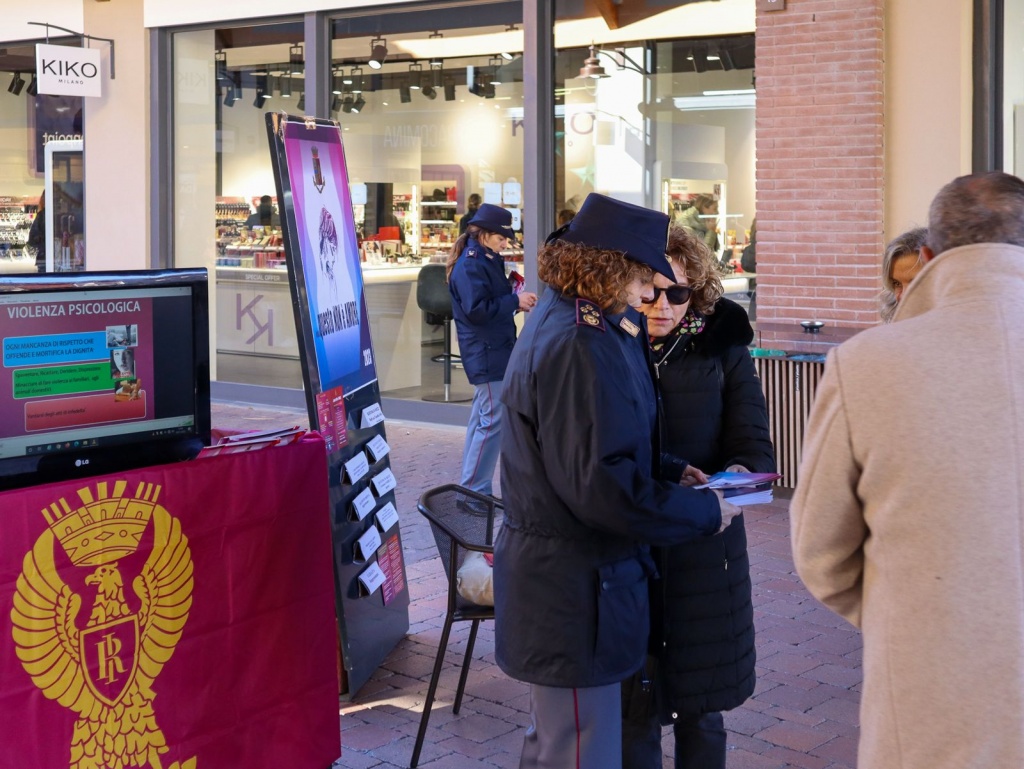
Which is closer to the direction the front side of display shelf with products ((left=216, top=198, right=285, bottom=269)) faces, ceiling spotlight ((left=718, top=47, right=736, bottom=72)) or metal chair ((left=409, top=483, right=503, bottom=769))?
the metal chair

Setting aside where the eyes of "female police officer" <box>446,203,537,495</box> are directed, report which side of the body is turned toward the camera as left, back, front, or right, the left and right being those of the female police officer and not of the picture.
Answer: right

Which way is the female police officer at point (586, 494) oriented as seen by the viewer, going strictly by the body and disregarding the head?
to the viewer's right

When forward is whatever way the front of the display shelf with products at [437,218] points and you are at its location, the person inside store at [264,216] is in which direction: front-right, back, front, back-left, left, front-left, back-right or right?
back-right

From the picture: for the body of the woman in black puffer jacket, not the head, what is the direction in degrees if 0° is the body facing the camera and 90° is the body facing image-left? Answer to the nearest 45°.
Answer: approximately 45°

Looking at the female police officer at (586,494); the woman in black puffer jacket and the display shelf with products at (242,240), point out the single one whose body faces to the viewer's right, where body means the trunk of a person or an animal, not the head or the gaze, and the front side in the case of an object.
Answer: the female police officer

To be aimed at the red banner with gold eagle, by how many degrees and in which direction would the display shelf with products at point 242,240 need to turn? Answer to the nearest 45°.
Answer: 0° — it already faces it

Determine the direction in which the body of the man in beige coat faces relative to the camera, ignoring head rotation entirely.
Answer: away from the camera

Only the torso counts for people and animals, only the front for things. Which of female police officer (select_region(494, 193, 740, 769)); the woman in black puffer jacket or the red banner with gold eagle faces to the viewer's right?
the female police officer

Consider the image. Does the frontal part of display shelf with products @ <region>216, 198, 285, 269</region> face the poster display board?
yes
